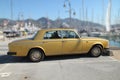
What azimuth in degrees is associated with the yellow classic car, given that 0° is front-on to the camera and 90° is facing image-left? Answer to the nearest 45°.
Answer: approximately 270°
